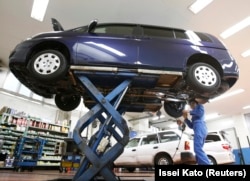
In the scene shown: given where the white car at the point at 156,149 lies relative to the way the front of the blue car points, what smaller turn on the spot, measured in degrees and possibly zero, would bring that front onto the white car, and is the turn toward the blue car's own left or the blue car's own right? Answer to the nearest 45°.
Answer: approximately 90° to the blue car's own right

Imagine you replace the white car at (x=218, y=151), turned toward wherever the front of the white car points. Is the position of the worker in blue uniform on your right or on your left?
on your left

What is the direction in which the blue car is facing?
to the viewer's left

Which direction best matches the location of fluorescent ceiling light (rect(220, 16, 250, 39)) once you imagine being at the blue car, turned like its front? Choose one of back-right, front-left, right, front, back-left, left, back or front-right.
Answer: back-right

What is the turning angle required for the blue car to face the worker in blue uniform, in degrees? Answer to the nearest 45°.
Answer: approximately 135° to its right

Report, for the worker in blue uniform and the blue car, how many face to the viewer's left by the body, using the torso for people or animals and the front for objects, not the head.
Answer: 2

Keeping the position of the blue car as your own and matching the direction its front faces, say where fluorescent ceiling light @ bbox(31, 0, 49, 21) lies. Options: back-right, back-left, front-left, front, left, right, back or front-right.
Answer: front-right

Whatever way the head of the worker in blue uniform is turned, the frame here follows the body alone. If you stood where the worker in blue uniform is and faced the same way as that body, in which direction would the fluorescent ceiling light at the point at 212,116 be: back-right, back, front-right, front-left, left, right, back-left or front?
right

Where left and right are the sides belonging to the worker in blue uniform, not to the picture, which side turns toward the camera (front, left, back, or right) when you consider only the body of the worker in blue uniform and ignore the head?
left

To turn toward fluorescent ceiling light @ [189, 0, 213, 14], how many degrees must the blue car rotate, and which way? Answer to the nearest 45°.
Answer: approximately 135° to its right
